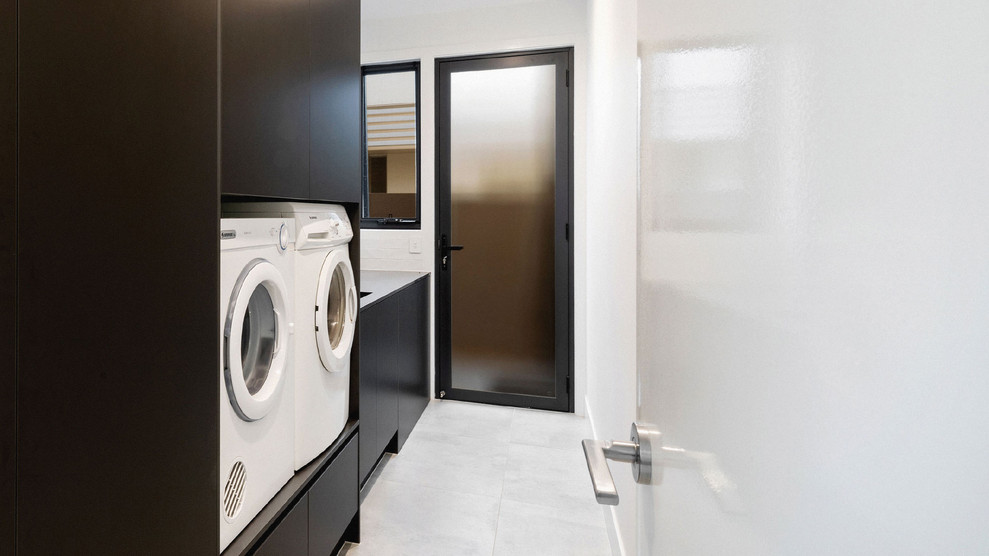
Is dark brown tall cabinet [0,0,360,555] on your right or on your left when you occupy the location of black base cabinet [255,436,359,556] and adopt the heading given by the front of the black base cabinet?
on your right

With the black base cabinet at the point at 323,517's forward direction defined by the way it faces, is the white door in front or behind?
in front

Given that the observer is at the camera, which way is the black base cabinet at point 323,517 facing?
facing the viewer and to the right of the viewer

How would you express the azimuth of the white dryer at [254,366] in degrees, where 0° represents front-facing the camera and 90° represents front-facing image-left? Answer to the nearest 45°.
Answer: approximately 315°
